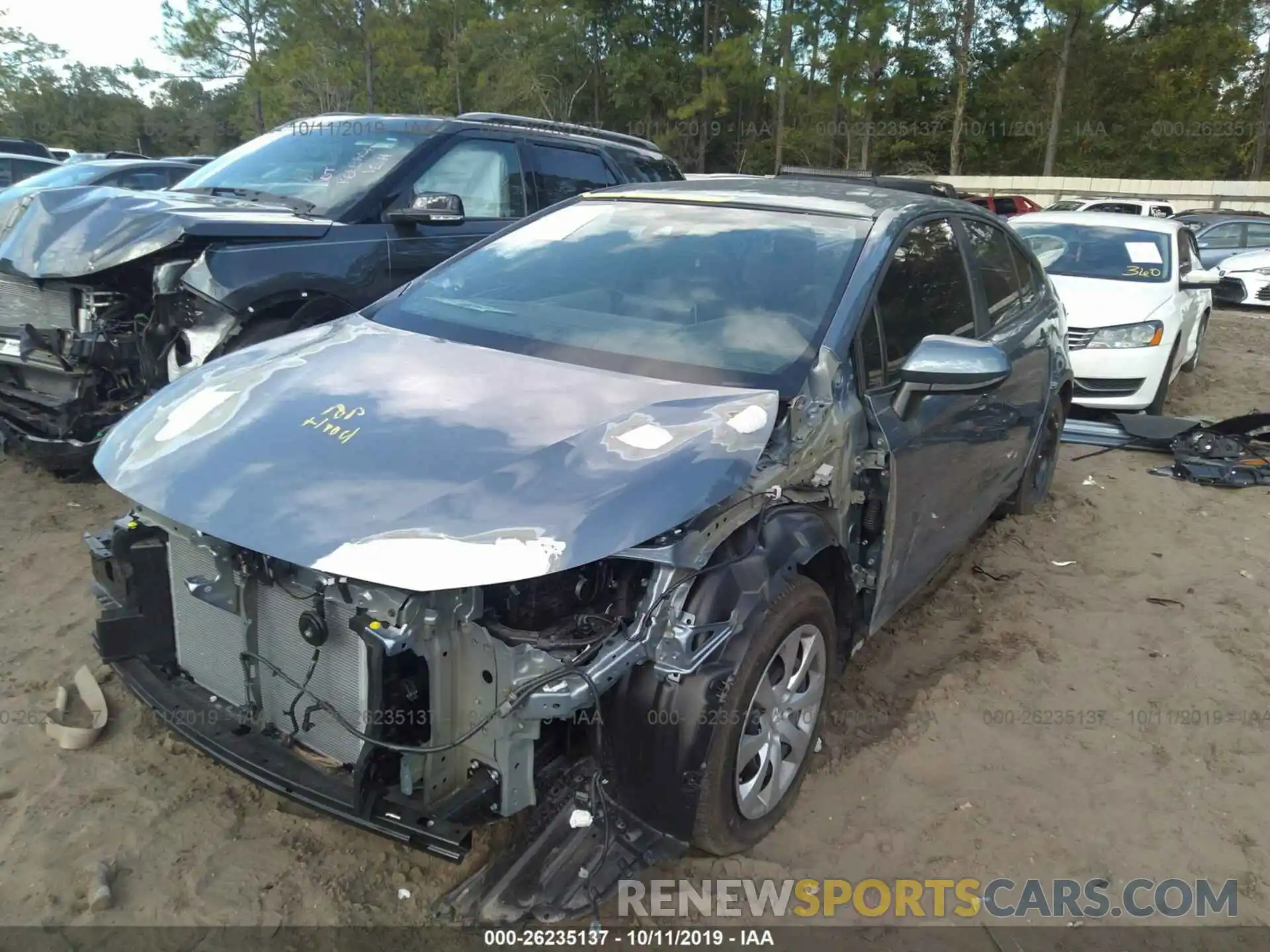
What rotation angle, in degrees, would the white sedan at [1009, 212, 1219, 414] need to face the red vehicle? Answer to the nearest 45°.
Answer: approximately 180°

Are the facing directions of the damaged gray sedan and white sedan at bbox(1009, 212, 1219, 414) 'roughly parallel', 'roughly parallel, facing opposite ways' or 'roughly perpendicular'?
roughly parallel

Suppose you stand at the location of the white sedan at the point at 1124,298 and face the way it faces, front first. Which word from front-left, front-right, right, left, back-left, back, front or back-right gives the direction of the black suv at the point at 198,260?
front-right

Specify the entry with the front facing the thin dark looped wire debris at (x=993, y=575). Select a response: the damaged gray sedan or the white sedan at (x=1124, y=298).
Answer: the white sedan

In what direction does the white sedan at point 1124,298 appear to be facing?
toward the camera

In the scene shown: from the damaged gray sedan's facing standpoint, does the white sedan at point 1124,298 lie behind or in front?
behind

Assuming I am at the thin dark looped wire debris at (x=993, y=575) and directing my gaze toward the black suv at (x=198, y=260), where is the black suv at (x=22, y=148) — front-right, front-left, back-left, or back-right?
front-right

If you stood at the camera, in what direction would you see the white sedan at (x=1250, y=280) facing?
facing the viewer and to the left of the viewer

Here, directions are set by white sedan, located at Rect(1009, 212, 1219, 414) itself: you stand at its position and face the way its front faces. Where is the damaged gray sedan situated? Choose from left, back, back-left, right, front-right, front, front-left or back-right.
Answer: front

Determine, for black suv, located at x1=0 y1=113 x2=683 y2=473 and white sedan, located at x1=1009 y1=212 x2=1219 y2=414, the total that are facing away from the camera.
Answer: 0

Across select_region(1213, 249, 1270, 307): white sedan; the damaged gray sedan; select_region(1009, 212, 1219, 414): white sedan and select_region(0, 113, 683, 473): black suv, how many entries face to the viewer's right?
0

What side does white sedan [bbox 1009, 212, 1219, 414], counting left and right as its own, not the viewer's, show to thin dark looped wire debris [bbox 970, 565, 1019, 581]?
front

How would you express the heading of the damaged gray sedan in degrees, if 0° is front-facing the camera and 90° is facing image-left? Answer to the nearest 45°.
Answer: approximately 45°
